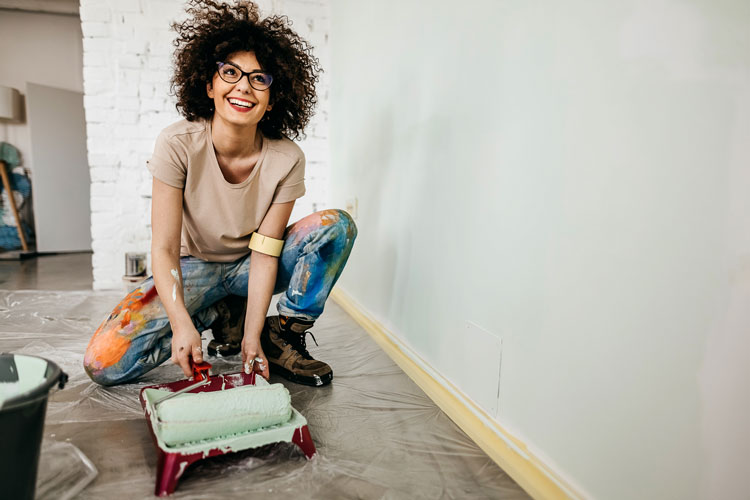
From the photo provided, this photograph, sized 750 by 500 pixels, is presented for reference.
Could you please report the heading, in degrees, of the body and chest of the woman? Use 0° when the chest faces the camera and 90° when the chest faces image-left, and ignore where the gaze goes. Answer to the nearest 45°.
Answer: approximately 0°
